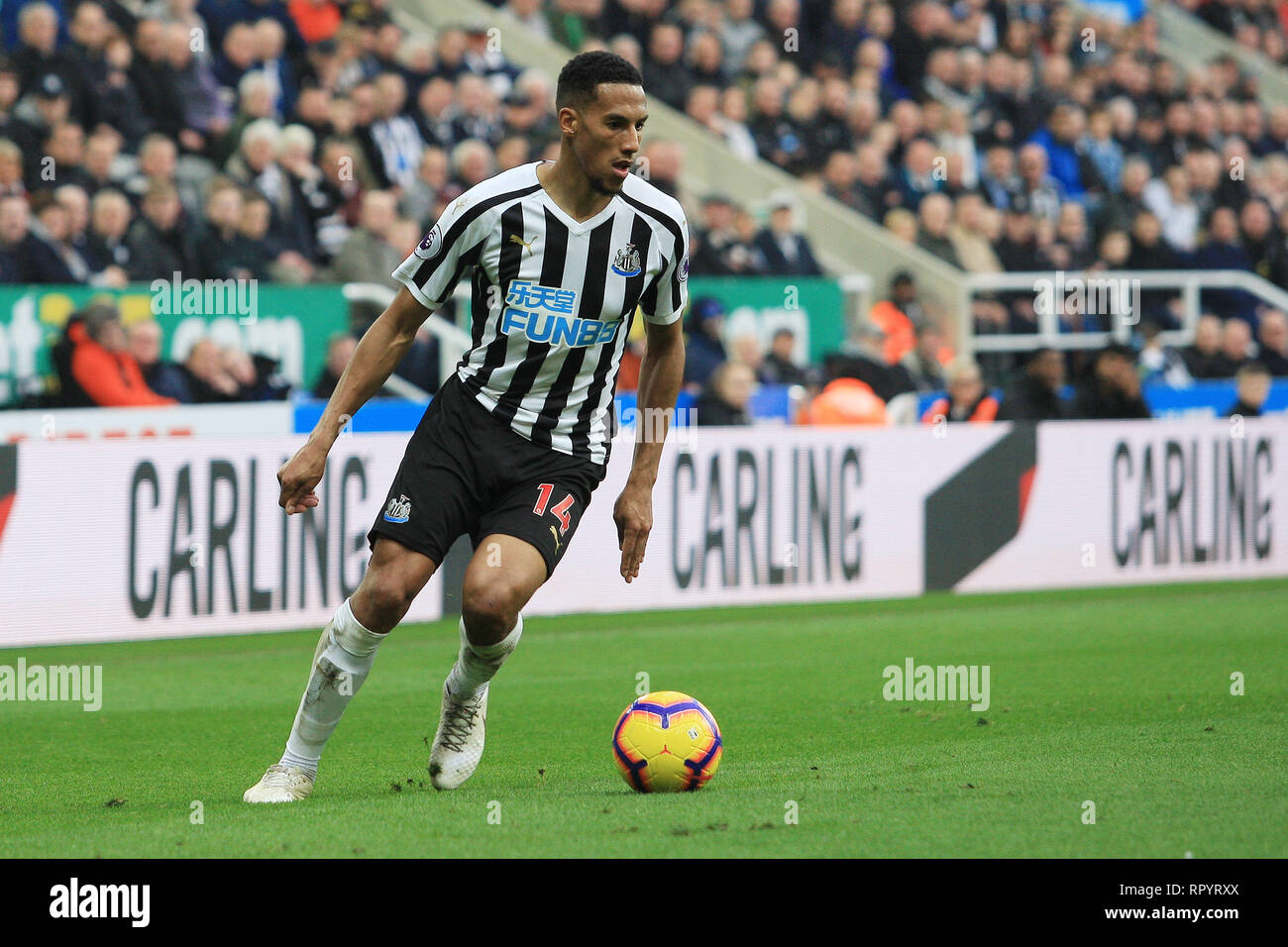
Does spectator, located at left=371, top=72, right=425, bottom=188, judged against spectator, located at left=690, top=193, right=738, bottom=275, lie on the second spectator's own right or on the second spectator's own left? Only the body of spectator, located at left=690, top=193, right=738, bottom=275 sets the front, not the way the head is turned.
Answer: on the second spectator's own right

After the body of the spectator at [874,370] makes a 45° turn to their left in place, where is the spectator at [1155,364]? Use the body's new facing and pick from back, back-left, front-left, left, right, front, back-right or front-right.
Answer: left

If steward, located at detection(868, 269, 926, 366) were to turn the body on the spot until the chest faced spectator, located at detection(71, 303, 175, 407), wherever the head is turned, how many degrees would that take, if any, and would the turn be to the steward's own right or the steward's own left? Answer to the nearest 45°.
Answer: approximately 45° to the steward's own right

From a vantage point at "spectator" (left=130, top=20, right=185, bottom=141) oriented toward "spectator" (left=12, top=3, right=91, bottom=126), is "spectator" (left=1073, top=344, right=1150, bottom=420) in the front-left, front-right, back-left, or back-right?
back-left

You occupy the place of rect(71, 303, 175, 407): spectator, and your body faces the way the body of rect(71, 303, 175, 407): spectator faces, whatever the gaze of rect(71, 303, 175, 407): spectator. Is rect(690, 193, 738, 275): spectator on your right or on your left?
on your left

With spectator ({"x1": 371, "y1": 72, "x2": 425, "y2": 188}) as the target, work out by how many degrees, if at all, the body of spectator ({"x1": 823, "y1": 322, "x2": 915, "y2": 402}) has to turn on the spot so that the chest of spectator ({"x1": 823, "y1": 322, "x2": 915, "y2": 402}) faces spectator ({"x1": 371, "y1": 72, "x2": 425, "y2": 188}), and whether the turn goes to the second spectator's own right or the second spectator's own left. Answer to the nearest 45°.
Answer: approximately 90° to the second spectator's own right
